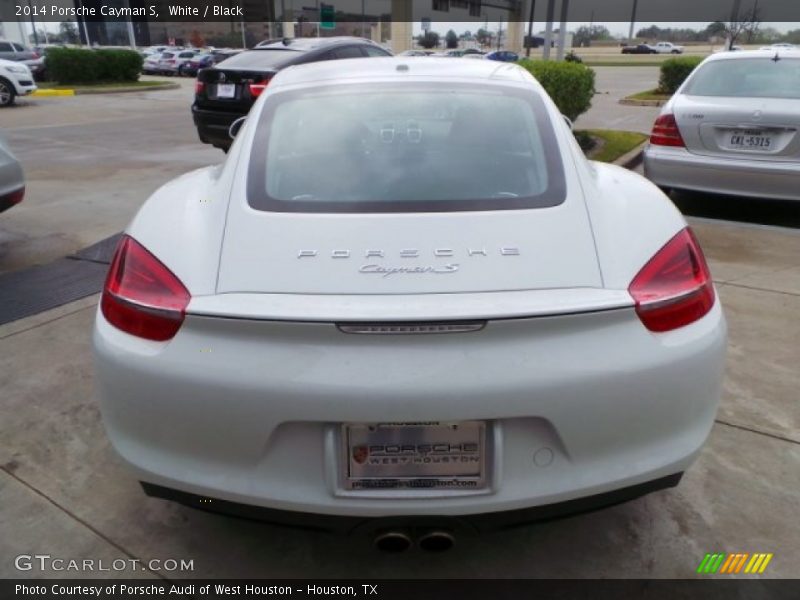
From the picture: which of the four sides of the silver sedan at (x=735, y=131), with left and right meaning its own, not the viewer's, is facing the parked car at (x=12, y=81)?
left

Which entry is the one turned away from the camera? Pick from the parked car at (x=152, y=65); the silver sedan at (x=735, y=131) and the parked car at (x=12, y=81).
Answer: the silver sedan

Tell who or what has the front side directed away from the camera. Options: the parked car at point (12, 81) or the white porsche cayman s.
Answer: the white porsche cayman s

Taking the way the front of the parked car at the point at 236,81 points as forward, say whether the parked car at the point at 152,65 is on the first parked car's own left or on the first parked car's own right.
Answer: on the first parked car's own left

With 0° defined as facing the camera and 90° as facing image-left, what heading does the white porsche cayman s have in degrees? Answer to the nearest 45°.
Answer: approximately 180°

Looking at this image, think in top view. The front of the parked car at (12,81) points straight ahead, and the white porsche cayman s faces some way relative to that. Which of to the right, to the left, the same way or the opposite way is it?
to the left

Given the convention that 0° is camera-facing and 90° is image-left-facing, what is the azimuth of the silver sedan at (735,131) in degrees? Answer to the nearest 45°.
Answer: approximately 180°

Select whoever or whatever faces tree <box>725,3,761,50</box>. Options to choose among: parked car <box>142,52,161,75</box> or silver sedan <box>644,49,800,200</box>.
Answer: the silver sedan

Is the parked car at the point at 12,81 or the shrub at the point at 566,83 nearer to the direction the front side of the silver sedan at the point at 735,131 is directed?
the shrub

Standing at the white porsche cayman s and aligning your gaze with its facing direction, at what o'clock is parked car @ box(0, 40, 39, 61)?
The parked car is roughly at 11 o'clock from the white porsche cayman s.
